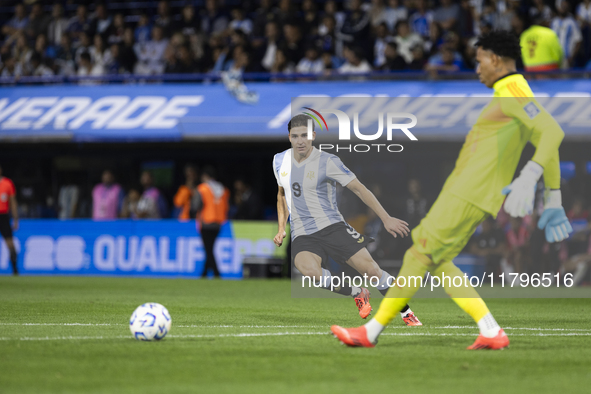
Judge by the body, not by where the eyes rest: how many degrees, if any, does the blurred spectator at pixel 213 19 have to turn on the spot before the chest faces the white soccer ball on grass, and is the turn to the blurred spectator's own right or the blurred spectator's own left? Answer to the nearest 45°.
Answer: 0° — they already face it

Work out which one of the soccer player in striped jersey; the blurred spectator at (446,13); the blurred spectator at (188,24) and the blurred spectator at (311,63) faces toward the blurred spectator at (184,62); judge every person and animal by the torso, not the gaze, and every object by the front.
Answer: the blurred spectator at (188,24)

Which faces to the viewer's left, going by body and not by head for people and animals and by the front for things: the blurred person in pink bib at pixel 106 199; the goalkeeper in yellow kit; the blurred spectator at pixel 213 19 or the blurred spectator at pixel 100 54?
the goalkeeper in yellow kit

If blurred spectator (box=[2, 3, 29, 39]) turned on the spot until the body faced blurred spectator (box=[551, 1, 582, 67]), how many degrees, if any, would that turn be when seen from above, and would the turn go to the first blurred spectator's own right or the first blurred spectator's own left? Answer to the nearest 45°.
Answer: approximately 45° to the first blurred spectator's own left

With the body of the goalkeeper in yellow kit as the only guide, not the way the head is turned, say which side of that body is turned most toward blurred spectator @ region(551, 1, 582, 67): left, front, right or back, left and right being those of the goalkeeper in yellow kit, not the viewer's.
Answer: right

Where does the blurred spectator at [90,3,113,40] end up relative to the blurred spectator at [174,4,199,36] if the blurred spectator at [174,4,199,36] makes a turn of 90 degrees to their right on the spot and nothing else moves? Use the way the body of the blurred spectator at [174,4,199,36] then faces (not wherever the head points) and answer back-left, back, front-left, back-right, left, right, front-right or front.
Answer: front-right

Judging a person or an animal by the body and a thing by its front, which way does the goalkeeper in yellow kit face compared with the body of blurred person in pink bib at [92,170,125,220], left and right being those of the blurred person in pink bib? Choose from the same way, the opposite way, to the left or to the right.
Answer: to the right

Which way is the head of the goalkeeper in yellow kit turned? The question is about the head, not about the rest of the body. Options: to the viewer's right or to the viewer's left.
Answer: to the viewer's left

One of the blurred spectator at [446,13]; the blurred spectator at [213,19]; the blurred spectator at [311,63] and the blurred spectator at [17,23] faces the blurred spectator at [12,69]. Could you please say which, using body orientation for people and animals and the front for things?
the blurred spectator at [17,23]

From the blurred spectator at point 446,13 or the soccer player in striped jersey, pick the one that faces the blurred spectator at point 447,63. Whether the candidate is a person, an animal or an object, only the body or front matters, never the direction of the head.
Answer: the blurred spectator at point 446,13

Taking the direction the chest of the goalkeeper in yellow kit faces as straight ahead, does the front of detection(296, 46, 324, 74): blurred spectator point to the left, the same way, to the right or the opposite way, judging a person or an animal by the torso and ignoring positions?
to the left

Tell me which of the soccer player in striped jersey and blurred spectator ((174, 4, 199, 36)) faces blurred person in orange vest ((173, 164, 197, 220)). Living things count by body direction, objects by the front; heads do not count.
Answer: blurred spectator ((174, 4, 199, 36))

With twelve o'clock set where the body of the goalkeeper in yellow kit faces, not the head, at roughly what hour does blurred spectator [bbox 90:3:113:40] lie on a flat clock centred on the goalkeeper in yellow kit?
The blurred spectator is roughly at 2 o'clock from the goalkeeper in yellow kit.

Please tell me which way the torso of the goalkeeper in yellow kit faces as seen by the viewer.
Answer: to the viewer's left

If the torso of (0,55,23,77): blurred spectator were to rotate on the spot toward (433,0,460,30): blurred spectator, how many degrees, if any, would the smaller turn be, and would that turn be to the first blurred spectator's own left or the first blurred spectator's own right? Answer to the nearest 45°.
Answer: approximately 45° to the first blurred spectator's own left
